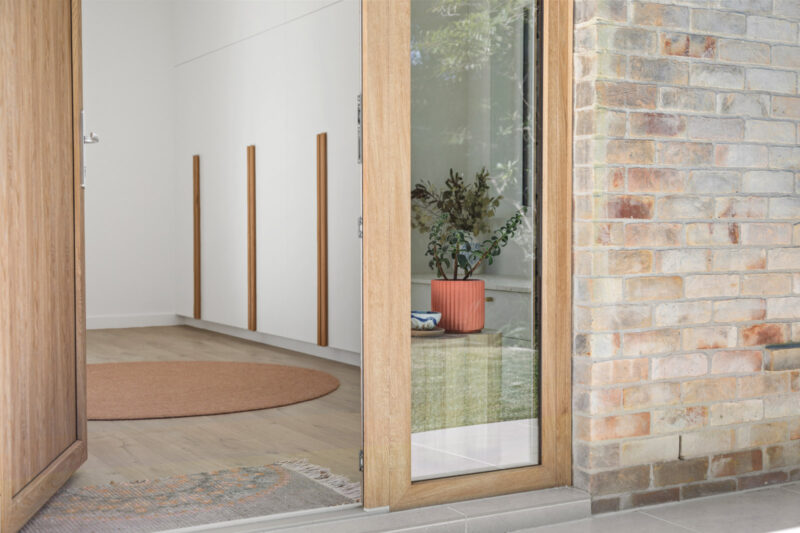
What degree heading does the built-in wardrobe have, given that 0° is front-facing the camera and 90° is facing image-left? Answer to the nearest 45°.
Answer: approximately 45°

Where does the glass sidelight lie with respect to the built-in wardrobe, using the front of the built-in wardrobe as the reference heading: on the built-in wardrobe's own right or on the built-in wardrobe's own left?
on the built-in wardrobe's own left

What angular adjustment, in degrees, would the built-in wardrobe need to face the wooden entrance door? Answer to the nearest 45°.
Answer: approximately 45° to its left

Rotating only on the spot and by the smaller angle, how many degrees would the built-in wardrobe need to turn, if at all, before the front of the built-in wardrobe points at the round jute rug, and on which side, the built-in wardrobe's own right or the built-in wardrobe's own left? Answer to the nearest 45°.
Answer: approximately 45° to the built-in wardrobe's own left
